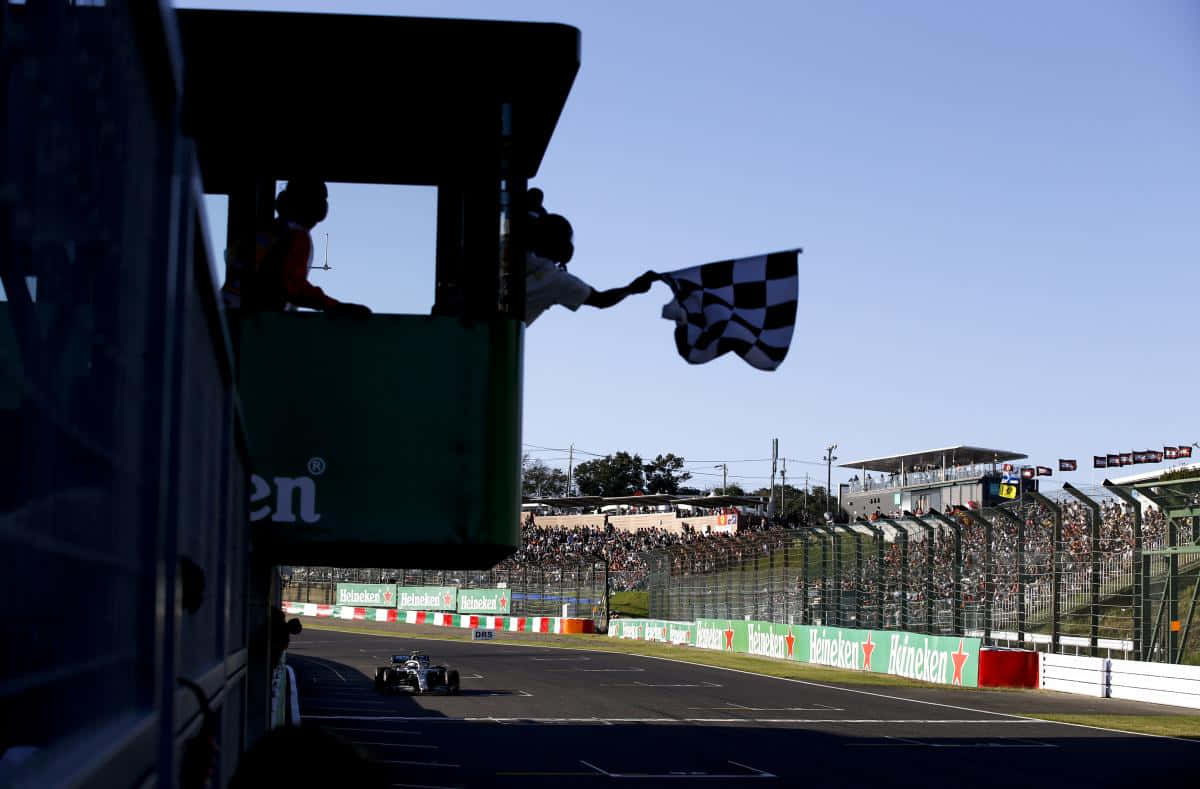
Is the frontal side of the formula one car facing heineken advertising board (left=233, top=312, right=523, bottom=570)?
yes

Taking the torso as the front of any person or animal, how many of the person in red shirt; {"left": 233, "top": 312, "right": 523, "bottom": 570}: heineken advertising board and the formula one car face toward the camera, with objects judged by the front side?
2

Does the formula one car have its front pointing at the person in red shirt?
yes

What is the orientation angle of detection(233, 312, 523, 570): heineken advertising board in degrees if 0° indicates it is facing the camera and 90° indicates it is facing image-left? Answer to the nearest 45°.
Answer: approximately 0°
